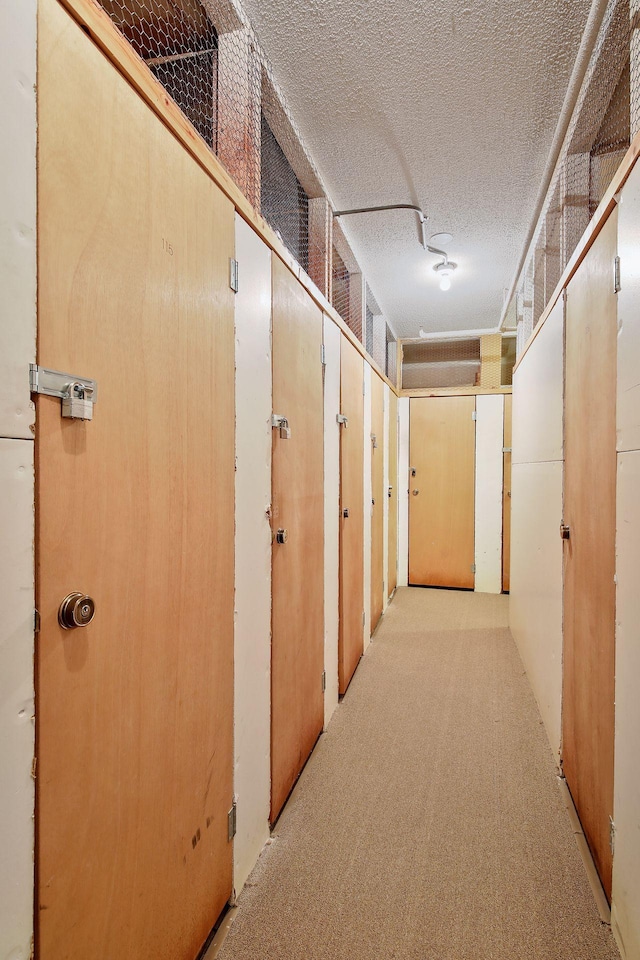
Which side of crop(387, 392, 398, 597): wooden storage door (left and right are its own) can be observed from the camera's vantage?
right

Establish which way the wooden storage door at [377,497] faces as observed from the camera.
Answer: facing to the right of the viewer

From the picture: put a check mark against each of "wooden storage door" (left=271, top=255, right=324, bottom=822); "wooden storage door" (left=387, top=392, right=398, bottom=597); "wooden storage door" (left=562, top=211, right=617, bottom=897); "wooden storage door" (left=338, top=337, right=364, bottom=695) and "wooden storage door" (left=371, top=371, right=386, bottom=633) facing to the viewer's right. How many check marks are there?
4

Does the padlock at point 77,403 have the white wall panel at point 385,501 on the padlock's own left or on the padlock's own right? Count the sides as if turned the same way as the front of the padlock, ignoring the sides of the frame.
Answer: on the padlock's own left

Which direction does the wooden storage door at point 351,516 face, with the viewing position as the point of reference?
facing to the right of the viewer

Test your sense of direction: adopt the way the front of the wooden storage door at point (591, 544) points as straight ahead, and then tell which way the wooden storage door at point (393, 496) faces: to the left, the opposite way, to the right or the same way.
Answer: the opposite way

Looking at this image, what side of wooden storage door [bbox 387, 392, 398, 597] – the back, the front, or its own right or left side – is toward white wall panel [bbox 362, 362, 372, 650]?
right
